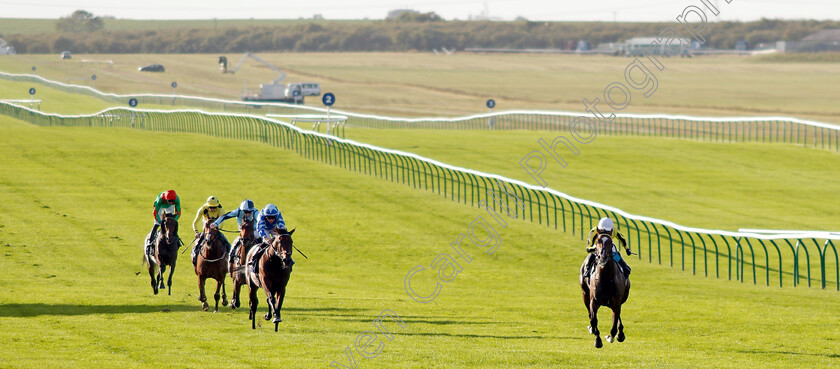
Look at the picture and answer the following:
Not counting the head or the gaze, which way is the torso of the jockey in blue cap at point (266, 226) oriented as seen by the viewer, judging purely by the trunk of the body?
toward the camera

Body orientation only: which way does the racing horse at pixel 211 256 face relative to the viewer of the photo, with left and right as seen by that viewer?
facing the viewer

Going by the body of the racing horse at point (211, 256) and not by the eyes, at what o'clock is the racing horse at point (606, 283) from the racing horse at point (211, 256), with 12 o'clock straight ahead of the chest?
the racing horse at point (606, 283) is roughly at 11 o'clock from the racing horse at point (211, 256).

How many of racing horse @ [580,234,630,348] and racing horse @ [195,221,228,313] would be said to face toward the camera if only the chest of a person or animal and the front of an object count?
2

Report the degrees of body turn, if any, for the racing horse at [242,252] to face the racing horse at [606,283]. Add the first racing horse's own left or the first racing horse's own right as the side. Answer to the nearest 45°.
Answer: approximately 45° to the first racing horse's own left

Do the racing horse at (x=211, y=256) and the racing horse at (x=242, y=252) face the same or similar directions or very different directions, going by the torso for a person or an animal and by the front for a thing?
same or similar directions

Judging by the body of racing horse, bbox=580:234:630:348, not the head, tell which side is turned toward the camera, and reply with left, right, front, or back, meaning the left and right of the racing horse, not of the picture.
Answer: front

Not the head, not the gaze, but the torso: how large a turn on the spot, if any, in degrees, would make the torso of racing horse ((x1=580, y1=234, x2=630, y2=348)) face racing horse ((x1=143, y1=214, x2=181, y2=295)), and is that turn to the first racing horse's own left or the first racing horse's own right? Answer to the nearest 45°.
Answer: approximately 135° to the first racing horse's own right

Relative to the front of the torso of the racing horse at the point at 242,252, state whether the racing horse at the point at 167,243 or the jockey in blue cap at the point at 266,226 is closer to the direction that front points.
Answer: the jockey in blue cap

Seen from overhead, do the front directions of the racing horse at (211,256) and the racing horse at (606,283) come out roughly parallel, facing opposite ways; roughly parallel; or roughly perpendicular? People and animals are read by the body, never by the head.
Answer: roughly parallel

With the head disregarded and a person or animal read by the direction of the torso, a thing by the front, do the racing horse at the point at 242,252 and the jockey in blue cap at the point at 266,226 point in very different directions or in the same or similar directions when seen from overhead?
same or similar directions

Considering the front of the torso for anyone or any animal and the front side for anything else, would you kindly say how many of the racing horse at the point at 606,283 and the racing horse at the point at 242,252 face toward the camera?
2

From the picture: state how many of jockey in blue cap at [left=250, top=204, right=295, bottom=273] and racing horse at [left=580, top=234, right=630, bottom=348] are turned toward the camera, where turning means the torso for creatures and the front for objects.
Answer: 2
